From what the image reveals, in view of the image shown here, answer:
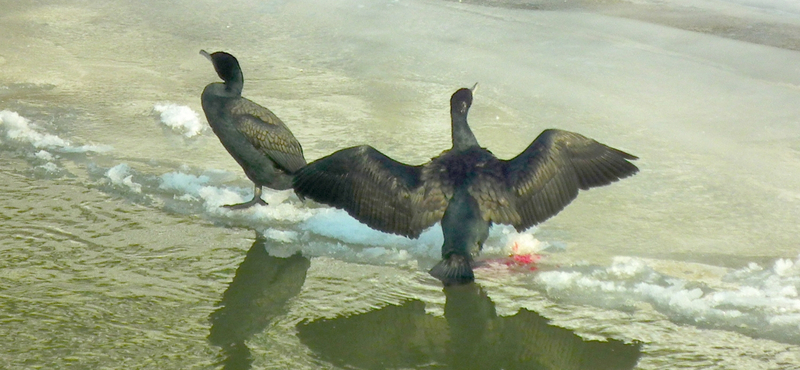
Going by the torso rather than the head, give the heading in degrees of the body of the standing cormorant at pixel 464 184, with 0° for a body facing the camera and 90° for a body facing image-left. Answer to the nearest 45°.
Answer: approximately 180°

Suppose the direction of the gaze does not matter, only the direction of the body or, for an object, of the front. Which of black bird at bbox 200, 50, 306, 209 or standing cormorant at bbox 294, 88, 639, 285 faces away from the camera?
the standing cormorant

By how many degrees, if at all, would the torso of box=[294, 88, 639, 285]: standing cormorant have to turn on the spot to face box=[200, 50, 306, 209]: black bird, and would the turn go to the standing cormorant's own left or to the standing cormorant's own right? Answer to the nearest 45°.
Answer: approximately 45° to the standing cormorant's own left
